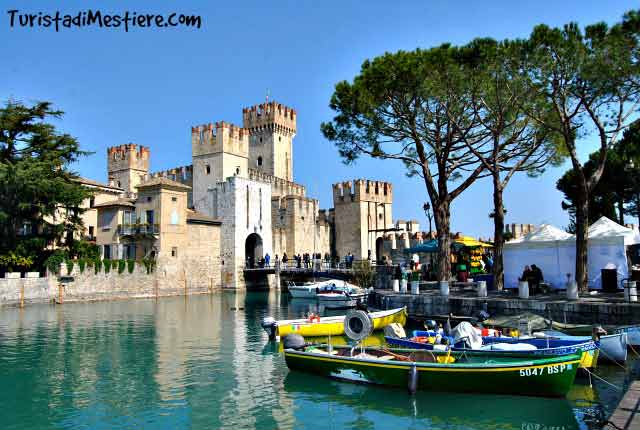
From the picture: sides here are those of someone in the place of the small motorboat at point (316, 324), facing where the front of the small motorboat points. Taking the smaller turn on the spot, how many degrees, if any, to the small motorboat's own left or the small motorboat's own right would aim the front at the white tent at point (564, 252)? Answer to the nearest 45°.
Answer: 0° — it already faces it

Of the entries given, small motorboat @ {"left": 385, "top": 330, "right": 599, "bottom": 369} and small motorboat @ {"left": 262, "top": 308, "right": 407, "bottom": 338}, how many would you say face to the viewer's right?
2

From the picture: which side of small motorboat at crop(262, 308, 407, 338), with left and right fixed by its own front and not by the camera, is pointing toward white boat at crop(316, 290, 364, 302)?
left

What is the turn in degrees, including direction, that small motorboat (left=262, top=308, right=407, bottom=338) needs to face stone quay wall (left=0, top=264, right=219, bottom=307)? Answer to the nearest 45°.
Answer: approximately 135° to its left

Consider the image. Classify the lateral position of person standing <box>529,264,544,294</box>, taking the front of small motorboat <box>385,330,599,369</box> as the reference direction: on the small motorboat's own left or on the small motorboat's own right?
on the small motorboat's own left

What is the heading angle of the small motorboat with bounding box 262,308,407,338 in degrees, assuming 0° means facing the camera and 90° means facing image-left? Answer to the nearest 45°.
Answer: approximately 270°

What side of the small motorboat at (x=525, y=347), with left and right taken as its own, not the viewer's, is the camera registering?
right

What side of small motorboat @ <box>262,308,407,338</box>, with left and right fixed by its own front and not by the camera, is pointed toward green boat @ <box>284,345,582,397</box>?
right
